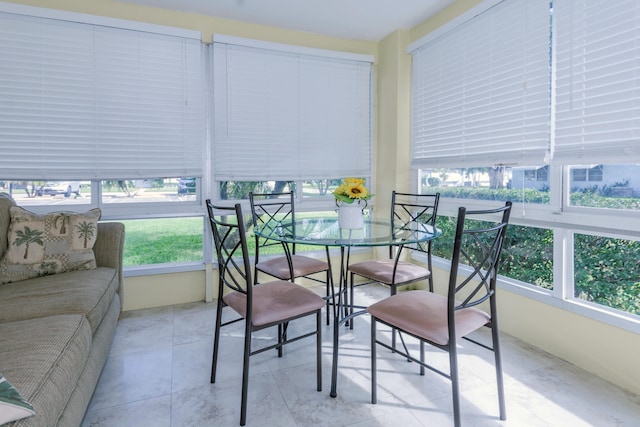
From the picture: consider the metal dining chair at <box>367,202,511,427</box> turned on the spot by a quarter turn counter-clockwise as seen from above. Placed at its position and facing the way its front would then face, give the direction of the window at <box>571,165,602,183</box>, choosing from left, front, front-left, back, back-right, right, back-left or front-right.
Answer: back

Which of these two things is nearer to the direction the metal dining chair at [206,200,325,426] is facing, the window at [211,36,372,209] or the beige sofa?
the window

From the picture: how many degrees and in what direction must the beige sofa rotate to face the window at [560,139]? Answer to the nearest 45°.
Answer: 0° — it already faces it

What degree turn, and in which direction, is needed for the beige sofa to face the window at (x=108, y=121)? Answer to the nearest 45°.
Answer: approximately 90° to its left

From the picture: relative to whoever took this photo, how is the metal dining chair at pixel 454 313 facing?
facing away from the viewer and to the left of the viewer

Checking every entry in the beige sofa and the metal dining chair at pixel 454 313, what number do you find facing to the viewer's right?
1

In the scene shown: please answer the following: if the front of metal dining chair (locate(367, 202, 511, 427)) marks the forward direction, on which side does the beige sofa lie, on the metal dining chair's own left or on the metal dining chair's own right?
on the metal dining chair's own left

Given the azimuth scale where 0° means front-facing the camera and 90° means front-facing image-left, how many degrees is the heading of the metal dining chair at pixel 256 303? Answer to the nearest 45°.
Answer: approximately 225°

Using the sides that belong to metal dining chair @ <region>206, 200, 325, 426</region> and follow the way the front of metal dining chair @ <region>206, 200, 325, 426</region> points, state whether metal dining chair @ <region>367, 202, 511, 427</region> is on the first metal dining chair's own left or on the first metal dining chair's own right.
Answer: on the first metal dining chair's own right

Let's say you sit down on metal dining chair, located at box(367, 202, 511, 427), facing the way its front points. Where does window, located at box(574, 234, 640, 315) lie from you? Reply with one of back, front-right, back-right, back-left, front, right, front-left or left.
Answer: right

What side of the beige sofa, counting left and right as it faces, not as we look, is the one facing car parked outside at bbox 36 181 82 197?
left

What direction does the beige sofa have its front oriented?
to the viewer's right
